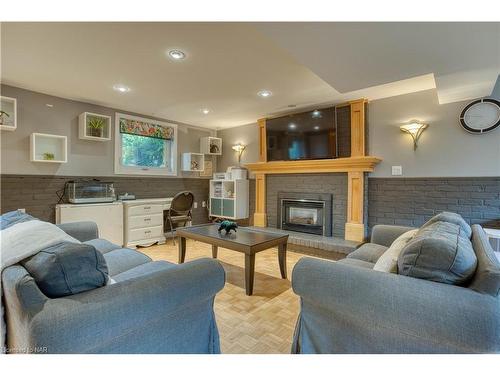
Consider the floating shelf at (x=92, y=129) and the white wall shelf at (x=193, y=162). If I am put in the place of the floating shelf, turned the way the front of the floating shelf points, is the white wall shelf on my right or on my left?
on my left

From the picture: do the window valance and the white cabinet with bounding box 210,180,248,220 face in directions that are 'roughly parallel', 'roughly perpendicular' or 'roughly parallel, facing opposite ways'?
roughly perpendicular

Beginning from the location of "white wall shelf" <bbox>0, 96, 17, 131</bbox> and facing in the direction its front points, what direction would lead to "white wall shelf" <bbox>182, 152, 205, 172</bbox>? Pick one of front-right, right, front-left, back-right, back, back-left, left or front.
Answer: front-left

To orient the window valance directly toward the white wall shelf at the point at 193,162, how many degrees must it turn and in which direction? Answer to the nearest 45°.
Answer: approximately 45° to its left

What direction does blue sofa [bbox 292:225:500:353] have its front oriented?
to the viewer's left

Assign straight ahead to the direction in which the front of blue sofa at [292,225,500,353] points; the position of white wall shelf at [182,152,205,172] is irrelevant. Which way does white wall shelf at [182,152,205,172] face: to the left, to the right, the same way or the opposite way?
the opposite way

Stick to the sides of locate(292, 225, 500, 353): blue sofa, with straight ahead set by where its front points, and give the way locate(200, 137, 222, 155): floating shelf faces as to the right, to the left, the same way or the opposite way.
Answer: the opposite way

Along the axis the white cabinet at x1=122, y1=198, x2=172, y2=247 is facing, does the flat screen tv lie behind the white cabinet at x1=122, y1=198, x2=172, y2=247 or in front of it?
in front

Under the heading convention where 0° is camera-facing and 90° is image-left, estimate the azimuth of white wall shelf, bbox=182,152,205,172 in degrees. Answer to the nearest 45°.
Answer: approximately 315°

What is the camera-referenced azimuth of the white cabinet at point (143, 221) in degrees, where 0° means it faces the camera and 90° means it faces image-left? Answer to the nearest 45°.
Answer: approximately 315°
